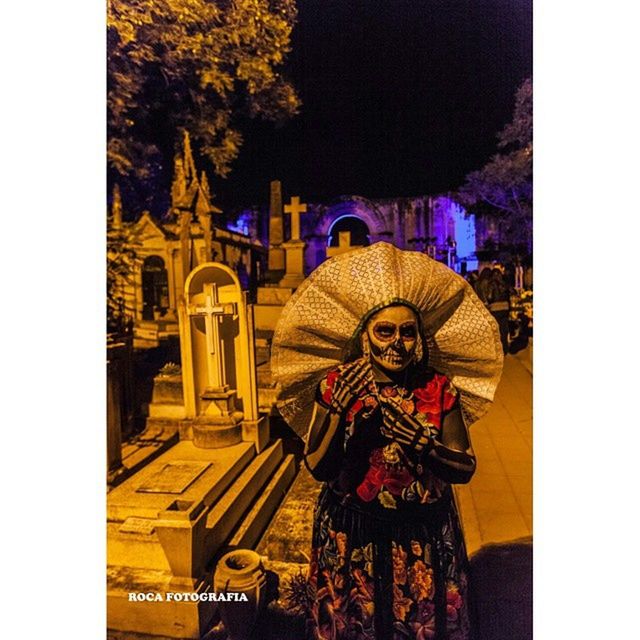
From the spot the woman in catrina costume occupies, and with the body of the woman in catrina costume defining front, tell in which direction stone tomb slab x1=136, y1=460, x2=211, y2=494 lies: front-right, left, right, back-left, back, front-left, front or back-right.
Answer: right

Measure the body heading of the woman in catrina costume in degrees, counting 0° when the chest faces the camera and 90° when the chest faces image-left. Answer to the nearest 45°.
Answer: approximately 0°

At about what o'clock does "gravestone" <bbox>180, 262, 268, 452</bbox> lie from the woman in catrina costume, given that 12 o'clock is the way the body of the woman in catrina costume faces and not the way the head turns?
The gravestone is roughly at 5 o'clock from the woman in catrina costume.

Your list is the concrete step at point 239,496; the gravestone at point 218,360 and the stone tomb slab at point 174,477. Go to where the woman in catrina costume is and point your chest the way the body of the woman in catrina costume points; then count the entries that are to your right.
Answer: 3

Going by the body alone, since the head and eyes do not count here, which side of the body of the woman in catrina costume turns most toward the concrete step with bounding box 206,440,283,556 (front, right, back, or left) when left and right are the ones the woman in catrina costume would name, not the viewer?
right
